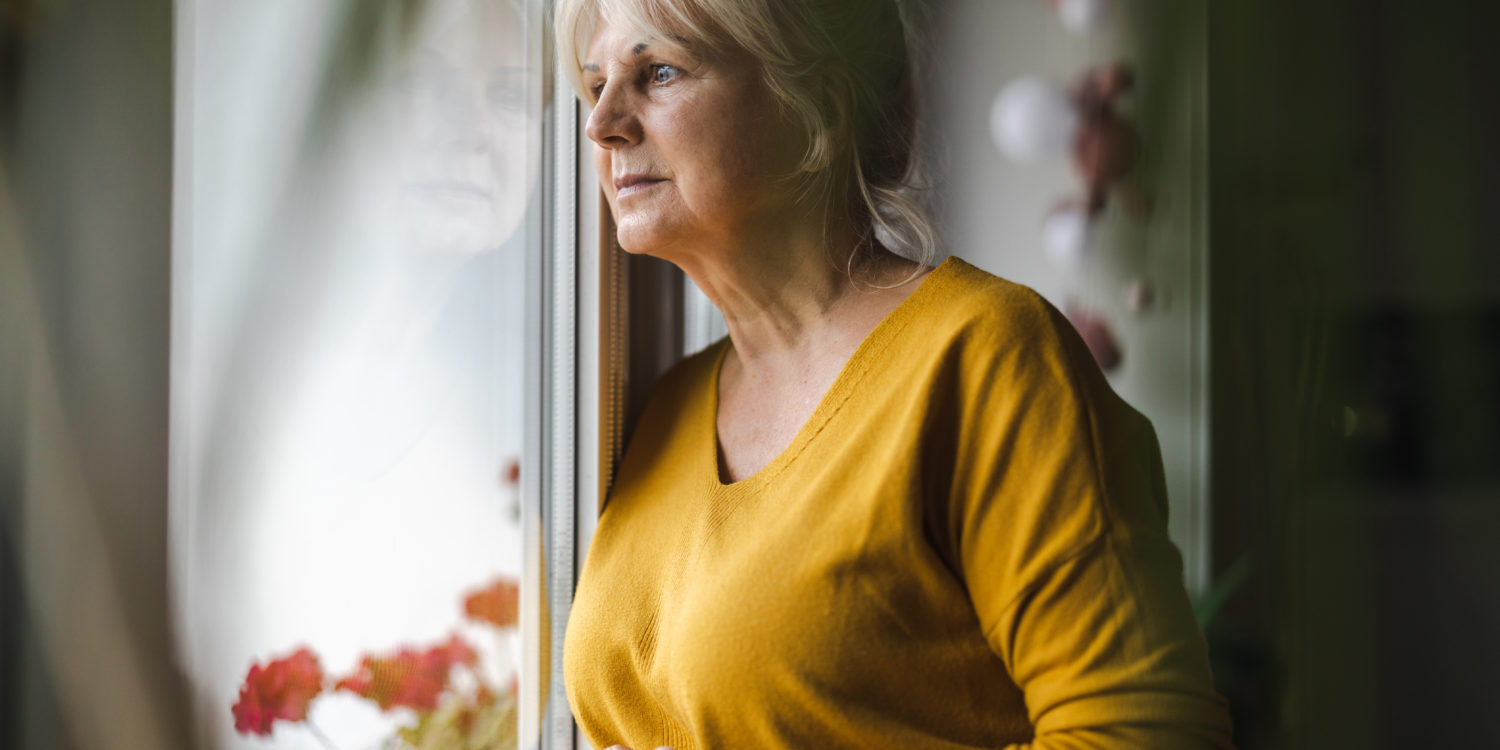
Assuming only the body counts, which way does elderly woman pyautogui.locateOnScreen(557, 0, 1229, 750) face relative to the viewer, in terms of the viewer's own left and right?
facing the viewer and to the left of the viewer

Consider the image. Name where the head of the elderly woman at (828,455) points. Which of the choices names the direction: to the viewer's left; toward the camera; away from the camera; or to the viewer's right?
to the viewer's left
